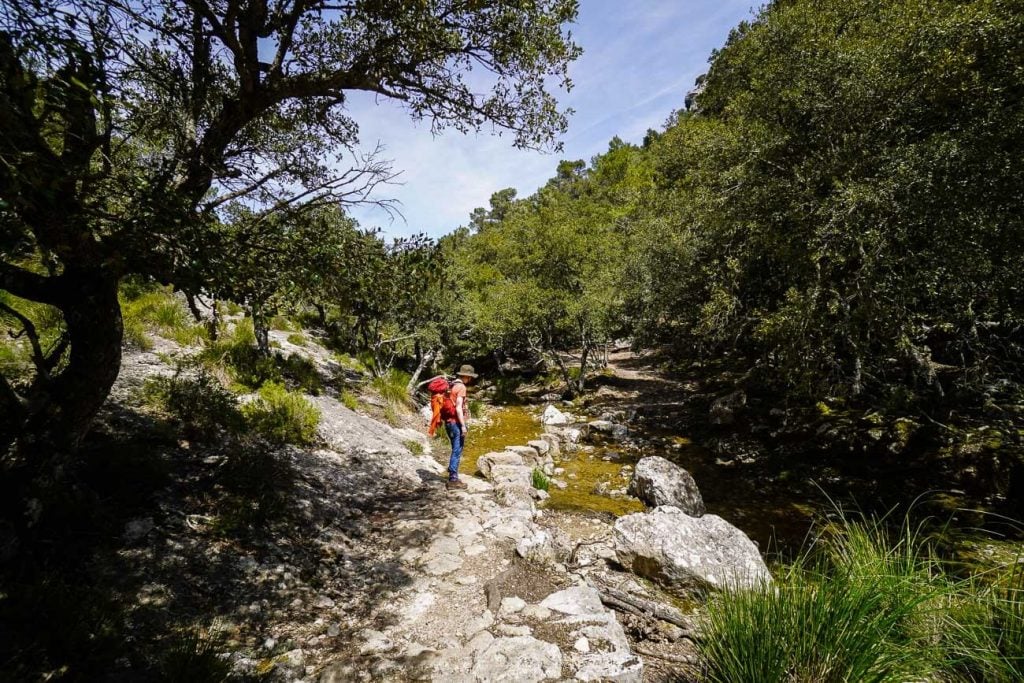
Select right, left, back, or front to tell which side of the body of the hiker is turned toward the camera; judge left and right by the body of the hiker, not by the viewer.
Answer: right

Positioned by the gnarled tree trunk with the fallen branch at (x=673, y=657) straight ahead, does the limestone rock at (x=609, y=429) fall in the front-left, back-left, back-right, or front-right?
front-left

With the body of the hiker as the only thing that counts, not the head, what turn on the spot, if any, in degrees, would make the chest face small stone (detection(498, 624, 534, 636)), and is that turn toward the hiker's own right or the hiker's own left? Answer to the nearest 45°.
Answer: approximately 90° to the hiker's own right

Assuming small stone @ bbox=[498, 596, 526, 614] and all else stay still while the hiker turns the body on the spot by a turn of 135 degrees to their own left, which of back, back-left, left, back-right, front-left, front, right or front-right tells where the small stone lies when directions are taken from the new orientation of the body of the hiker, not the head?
back-left

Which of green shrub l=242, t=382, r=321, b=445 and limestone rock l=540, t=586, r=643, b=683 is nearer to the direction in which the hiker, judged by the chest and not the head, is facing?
the limestone rock

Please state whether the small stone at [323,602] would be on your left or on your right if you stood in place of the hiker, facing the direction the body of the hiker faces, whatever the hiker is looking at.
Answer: on your right

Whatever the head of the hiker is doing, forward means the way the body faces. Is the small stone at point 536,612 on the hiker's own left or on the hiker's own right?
on the hiker's own right

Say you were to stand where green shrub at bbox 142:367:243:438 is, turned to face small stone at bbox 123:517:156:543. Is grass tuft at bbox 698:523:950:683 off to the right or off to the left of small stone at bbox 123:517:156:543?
left

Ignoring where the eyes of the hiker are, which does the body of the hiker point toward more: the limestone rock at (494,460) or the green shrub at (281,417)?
the limestone rock

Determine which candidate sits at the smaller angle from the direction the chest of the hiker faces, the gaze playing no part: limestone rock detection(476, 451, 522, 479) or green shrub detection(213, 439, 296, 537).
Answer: the limestone rock

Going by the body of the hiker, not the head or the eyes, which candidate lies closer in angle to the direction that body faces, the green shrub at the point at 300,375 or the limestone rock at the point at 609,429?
the limestone rock

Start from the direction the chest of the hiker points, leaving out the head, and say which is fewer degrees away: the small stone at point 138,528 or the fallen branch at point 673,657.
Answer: the fallen branch

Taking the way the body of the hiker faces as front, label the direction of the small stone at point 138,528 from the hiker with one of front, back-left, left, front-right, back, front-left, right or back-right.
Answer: back-right
